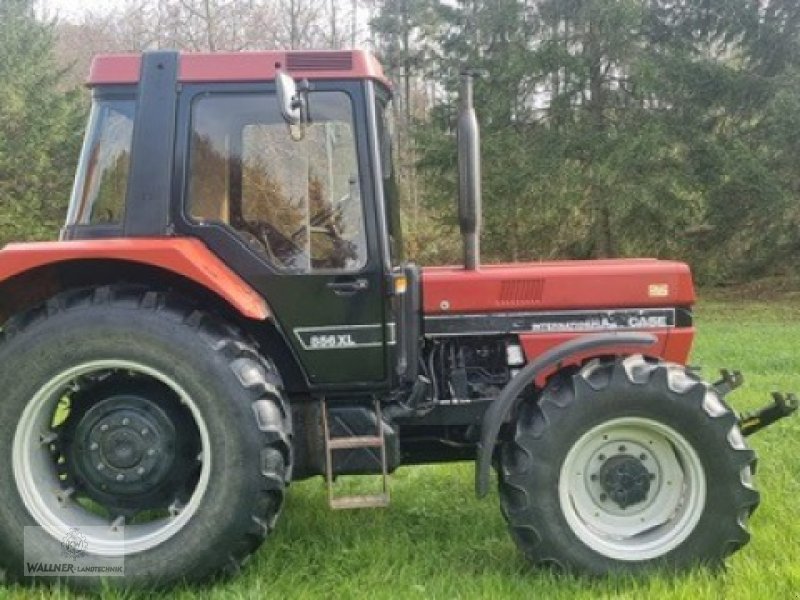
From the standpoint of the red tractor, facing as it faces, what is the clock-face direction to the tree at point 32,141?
The tree is roughly at 8 o'clock from the red tractor.

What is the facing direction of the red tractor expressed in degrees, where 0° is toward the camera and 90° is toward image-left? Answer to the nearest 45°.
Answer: approximately 270°
